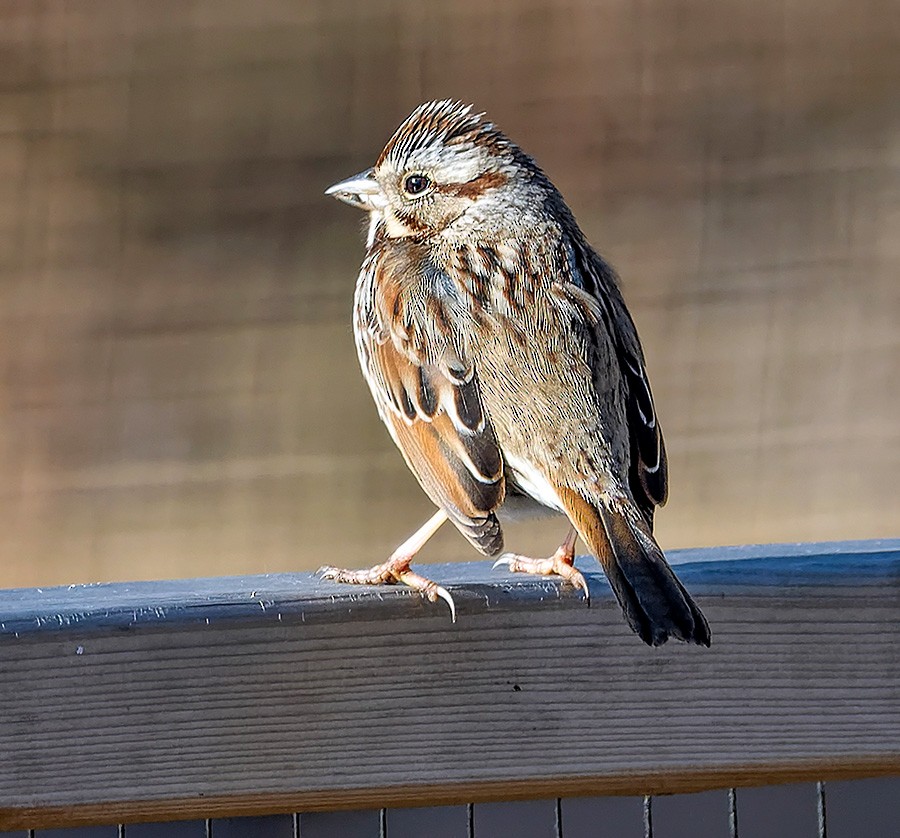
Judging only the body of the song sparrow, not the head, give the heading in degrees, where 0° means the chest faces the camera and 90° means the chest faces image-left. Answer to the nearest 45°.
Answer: approximately 135°
